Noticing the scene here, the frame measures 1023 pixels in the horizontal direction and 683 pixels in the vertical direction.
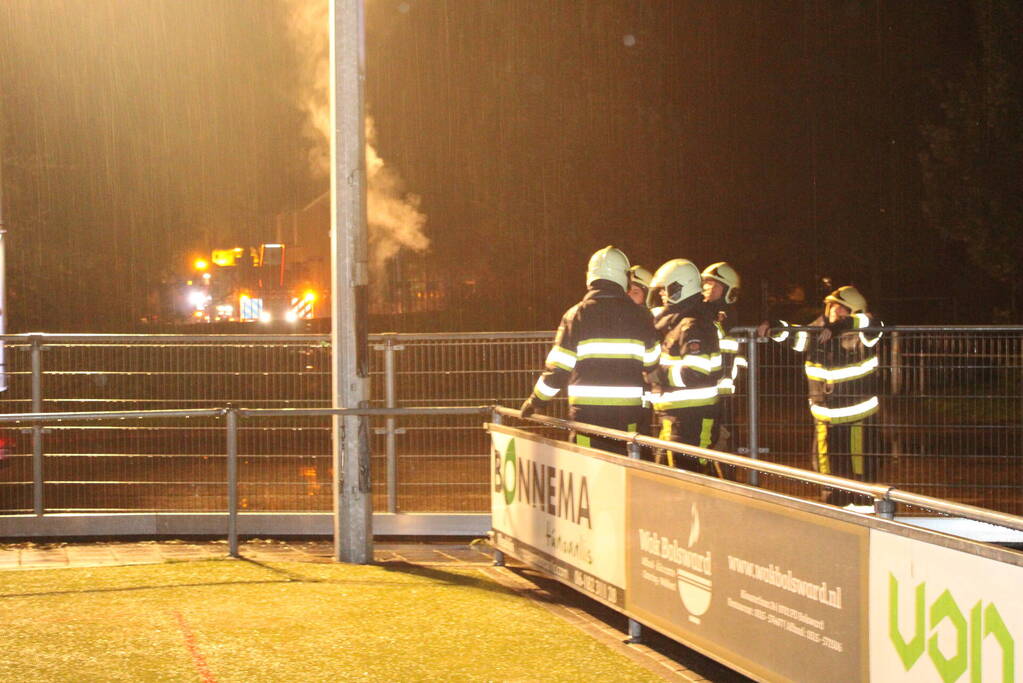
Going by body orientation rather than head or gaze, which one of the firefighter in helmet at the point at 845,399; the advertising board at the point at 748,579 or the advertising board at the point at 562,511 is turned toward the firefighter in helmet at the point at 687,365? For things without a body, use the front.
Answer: the firefighter in helmet at the point at 845,399

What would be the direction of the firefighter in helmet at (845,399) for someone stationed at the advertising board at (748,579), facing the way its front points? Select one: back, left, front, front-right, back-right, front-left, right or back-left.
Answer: back-right

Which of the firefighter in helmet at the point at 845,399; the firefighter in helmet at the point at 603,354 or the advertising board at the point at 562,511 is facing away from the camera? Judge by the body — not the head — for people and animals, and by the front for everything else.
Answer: the firefighter in helmet at the point at 603,354

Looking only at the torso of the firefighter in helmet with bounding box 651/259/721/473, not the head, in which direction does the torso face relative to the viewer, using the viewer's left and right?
facing to the left of the viewer

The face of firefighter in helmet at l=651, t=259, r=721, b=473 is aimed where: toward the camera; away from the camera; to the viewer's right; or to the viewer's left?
to the viewer's left

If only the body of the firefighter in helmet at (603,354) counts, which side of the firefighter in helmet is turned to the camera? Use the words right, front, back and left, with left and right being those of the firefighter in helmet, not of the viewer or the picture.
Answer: back

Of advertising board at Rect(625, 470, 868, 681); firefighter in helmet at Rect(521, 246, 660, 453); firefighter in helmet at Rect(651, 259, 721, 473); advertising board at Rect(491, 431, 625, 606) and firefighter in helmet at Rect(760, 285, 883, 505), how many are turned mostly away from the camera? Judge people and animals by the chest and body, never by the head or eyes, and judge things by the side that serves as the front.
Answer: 1

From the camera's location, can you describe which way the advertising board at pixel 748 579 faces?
facing the viewer and to the left of the viewer

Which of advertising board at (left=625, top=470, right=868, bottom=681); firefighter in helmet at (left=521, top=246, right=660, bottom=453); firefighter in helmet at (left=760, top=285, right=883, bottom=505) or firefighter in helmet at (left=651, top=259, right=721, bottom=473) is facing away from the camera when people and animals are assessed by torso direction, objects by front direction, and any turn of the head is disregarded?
firefighter in helmet at (left=521, top=246, right=660, bottom=453)

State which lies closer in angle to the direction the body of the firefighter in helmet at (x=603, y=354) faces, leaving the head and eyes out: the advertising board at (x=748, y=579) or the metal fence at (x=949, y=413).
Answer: the metal fence

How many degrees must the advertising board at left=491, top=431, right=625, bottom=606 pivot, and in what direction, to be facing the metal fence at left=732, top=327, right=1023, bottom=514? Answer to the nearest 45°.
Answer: approximately 180°

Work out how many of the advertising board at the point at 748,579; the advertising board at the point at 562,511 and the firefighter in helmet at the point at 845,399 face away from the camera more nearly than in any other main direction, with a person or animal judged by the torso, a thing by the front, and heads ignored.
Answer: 0

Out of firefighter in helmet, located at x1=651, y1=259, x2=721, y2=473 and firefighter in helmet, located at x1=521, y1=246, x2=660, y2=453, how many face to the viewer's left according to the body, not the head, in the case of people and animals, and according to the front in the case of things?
1
